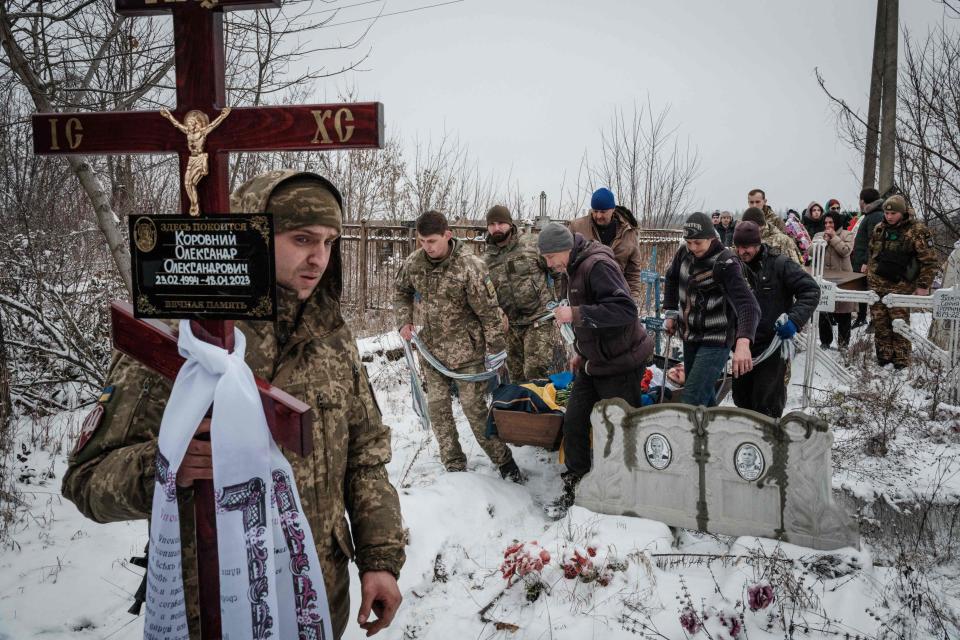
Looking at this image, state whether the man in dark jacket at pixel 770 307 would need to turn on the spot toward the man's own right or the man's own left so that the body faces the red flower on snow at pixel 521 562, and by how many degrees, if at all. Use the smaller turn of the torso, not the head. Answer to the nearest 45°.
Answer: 0° — they already face it

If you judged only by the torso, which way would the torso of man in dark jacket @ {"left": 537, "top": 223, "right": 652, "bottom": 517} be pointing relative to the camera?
to the viewer's left

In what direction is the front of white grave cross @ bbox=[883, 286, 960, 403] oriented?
toward the camera

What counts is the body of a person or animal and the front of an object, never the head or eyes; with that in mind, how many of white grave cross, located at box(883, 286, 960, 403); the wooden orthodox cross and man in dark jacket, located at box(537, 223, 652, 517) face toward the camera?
2

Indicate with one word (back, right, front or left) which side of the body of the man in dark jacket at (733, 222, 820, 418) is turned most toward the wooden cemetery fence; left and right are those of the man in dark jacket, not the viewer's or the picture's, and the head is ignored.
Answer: right

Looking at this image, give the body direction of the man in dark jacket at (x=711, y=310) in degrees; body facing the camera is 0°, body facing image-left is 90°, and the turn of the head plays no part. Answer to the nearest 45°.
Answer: approximately 45°

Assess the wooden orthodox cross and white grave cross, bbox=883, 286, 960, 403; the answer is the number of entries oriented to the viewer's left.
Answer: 0

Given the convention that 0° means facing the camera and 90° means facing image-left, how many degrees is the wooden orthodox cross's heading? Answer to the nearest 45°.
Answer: approximately 0°

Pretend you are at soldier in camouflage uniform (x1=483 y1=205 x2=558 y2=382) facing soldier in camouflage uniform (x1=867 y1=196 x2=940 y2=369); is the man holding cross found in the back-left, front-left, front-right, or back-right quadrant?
back-right

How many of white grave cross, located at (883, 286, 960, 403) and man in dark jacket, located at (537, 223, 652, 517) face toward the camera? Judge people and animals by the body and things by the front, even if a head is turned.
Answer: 1

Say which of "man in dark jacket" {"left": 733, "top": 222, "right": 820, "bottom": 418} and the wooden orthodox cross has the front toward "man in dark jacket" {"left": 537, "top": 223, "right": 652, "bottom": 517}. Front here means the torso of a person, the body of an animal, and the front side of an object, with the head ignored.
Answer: "man in dark jacket" {"left": 733, "top": 222, "right": 820, "bottom": 418}
